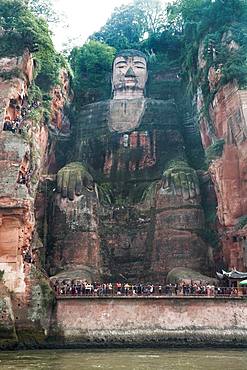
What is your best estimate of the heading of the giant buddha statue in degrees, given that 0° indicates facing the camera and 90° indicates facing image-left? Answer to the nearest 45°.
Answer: approximately 0°
